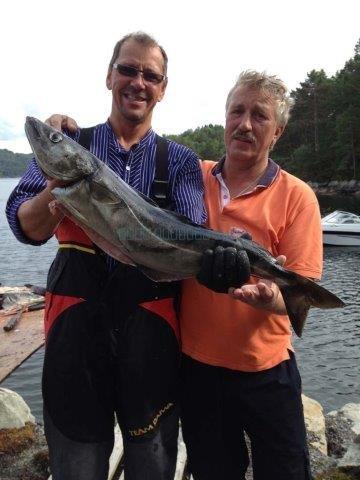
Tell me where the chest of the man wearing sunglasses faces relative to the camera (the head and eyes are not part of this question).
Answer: toward the camera

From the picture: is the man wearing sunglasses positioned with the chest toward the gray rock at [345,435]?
no

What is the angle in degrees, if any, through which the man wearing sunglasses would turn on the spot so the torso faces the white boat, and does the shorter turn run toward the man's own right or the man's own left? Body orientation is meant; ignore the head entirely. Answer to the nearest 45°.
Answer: approximately 135° to the man's own left

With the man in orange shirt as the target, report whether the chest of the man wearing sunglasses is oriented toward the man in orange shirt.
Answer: no

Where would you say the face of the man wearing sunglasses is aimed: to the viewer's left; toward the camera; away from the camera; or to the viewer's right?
toward the camera

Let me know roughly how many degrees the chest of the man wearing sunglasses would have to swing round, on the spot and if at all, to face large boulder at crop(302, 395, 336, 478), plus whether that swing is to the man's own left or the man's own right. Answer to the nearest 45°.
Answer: approximately 135° to the man's own left

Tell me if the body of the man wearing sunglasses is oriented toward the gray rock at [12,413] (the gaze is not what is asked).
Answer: no

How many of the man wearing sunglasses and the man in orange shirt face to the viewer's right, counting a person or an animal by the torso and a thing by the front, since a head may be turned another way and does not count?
0

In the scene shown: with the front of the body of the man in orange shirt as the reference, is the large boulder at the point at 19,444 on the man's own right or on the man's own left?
on the man's own right

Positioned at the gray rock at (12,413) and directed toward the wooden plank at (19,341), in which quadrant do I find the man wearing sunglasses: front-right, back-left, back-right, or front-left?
back-right

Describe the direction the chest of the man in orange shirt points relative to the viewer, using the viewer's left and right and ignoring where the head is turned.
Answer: facing the viewer and to the left of the viewer
